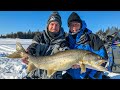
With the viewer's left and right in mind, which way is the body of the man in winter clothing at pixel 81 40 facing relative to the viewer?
facing the viewer and to the left of the viewer

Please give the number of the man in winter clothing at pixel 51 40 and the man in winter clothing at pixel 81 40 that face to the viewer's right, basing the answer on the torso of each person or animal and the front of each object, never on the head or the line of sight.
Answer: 0

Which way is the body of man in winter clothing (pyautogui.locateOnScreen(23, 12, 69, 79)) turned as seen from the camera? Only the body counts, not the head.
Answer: toward the camera

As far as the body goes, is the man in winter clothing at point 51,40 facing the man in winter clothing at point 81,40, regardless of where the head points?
no

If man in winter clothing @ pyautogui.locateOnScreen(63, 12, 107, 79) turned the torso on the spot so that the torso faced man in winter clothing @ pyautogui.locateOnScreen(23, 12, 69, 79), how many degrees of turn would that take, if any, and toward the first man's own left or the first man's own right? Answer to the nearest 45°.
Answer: approximately 45° to the first man's own right
